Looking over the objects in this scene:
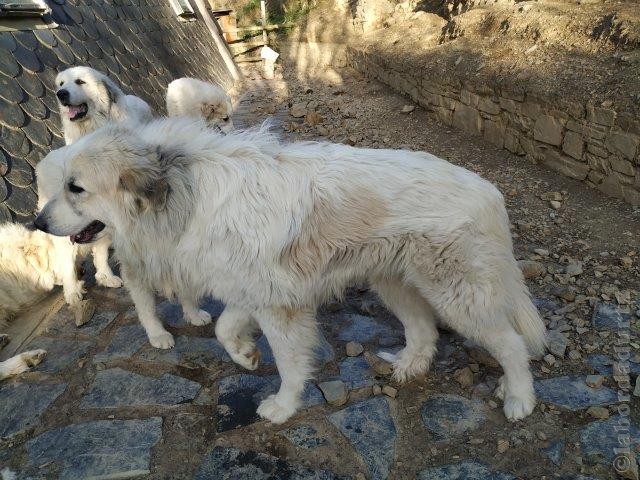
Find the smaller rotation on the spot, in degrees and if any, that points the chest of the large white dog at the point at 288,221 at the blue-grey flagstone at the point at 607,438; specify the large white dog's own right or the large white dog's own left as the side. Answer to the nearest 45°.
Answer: approximately 135° to the large white dog's own left

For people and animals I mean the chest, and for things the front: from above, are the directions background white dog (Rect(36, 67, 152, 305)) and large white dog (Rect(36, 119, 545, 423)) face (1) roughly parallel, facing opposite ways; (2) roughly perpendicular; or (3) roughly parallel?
roughly perpendicular

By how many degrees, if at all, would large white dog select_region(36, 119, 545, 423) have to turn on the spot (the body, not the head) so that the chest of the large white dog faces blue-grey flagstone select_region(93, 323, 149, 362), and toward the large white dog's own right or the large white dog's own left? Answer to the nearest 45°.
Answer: approximately 45° to the large white dog's own right

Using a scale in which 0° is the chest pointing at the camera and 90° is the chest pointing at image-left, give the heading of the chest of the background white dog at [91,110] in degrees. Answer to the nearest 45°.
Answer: approximately 45°

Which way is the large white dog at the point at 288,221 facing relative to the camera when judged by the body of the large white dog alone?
to the viewer's left

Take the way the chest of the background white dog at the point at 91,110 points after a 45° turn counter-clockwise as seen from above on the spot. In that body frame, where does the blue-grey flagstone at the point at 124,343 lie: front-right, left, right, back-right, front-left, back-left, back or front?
front
